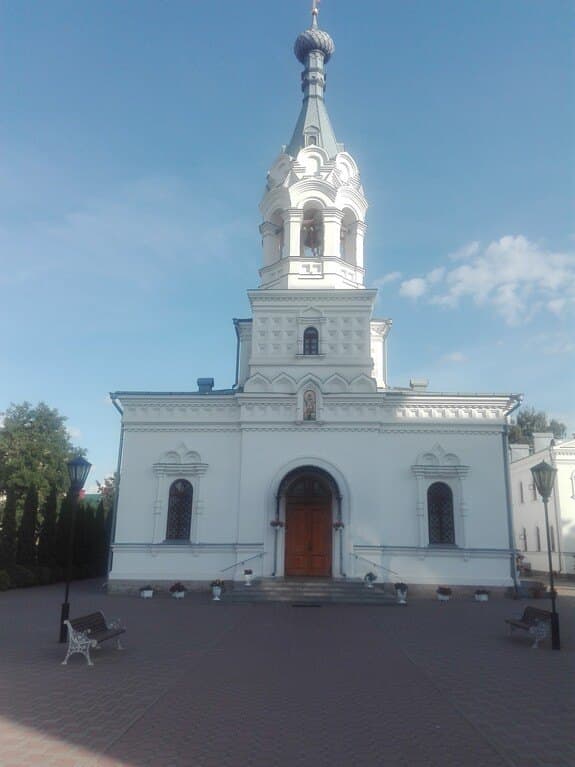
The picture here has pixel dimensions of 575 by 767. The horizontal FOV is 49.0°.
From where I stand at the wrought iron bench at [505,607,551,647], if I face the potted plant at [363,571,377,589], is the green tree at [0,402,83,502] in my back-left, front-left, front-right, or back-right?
front-left

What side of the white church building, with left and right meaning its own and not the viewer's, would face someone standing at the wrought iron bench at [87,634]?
front

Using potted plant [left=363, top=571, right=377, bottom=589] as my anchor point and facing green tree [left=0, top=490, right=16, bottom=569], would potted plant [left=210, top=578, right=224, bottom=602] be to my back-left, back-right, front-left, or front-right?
front-left

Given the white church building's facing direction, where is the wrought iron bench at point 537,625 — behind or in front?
in front

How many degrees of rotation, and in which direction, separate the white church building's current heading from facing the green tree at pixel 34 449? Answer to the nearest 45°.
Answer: approximately 135° to its right

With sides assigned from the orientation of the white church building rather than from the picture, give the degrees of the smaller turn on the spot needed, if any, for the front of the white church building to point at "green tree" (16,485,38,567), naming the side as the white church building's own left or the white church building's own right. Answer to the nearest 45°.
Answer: approximately 90° to the white church building's own right

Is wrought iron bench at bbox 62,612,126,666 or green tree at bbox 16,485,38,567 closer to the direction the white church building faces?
the wrought iron bench

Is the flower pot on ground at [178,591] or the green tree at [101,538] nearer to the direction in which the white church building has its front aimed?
the flower pot on ground

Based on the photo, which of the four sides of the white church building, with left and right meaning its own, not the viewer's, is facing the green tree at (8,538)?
right

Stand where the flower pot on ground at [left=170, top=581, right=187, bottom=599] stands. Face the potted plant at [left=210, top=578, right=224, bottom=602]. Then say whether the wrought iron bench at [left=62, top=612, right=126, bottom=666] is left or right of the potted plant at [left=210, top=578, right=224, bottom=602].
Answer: right

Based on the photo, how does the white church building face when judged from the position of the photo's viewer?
facing the viewer

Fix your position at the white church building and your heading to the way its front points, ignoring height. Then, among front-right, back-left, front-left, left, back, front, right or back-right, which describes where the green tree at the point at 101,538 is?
back-right

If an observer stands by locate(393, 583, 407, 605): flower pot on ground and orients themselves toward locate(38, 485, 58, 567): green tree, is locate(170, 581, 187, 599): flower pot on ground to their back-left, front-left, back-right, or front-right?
front-left
